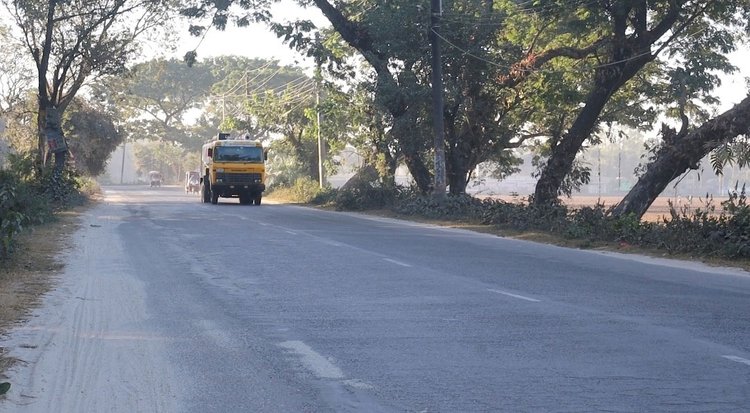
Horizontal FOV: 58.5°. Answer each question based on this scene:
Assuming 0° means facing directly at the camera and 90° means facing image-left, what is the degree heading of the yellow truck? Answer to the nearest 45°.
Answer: approximately 0°

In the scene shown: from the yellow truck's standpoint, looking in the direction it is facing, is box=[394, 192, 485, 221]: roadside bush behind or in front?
in front

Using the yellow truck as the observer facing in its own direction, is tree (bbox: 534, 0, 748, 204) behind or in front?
in front

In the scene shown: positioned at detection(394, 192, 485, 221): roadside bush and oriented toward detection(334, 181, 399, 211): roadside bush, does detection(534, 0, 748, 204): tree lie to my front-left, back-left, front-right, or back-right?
back-right

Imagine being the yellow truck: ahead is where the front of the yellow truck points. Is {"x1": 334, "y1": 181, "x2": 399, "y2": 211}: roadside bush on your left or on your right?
on your left
